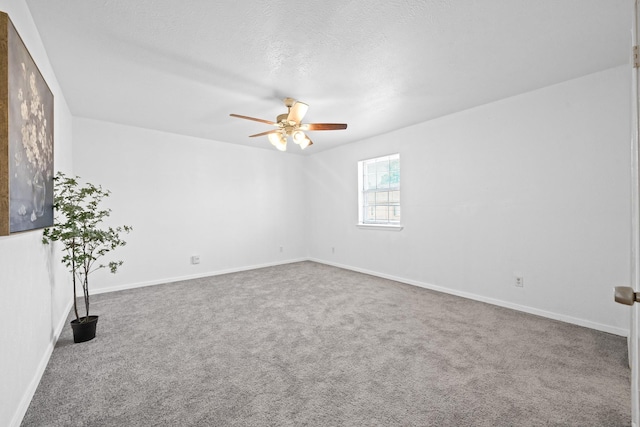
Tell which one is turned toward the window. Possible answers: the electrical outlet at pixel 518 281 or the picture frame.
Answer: the picture frame

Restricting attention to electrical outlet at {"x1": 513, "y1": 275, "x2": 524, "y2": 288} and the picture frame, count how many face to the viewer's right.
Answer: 1

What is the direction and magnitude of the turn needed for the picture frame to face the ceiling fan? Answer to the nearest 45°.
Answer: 0° — it already faces it

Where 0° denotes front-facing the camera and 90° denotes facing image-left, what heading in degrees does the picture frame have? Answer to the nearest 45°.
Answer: approximately 270°

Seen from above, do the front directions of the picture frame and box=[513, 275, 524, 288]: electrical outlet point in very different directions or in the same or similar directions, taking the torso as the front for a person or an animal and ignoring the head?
very different directions

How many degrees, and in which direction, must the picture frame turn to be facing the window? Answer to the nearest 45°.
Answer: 0° — it already faces it

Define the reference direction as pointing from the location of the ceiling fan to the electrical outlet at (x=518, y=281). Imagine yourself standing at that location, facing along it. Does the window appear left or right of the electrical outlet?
left

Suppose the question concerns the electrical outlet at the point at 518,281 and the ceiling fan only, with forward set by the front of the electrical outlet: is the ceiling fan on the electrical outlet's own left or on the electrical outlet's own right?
on the electrical outlet's own right

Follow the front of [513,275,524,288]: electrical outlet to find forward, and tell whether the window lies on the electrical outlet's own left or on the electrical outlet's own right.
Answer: on the electrical outlet's own right
